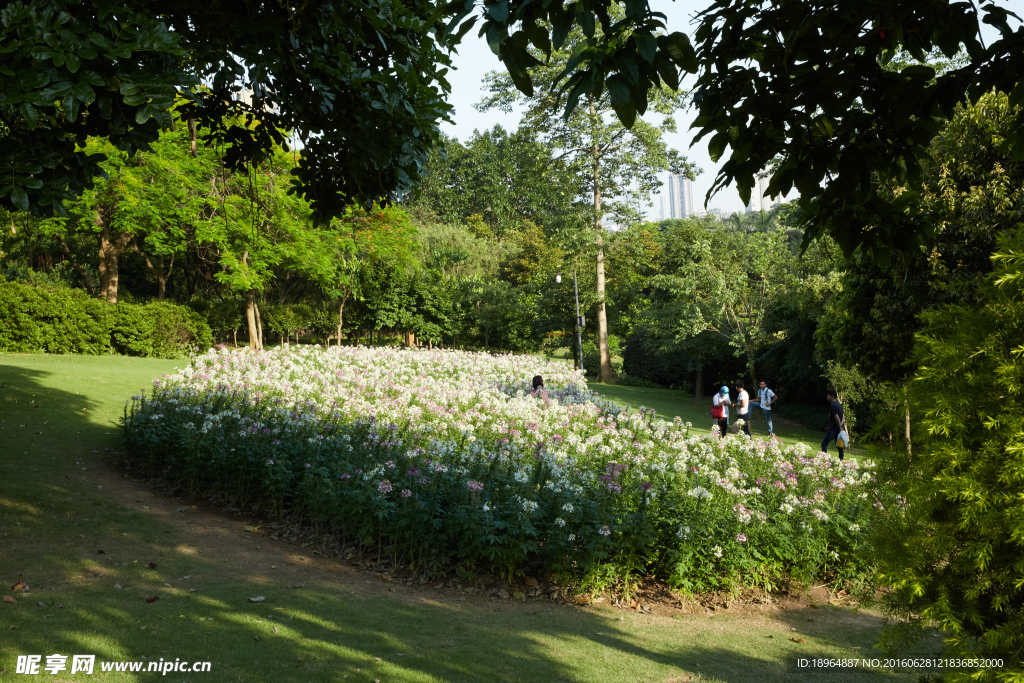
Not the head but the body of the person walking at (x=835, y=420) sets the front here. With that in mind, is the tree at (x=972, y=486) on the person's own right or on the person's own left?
on the person's own left

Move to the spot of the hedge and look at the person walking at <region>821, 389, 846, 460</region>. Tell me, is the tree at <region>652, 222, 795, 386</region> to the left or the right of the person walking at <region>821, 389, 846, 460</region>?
left

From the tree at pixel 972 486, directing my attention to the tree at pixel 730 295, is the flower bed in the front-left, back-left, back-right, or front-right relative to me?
front-left

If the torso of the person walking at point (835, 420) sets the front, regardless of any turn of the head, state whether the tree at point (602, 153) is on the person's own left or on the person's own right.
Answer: on the person's own right

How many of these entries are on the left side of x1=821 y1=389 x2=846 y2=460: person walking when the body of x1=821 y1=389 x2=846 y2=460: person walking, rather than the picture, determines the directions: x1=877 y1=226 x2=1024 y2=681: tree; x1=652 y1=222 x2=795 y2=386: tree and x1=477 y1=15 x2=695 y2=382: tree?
1

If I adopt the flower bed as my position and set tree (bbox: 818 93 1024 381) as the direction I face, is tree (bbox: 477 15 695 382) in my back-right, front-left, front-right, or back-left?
front-left
